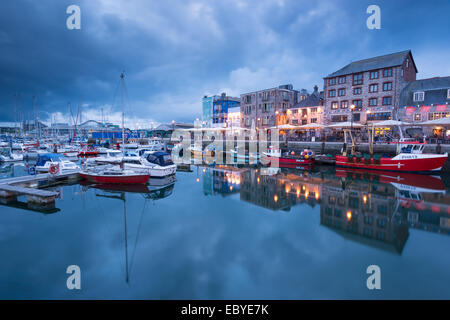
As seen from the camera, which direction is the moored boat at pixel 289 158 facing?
to the viewer's left

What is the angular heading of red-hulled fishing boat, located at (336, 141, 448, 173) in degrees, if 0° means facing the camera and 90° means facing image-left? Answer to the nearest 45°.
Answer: approximately 270°

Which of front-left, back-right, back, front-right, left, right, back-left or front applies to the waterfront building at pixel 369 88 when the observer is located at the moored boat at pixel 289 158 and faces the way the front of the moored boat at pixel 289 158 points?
back-right

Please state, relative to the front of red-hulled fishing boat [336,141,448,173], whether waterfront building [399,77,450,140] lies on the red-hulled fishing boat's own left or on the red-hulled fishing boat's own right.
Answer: on the red-hulled fishing boat's own left

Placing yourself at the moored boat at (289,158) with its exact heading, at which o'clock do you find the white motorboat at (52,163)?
The white motorboat is roughly at 11 o'clock from the moored boat.
